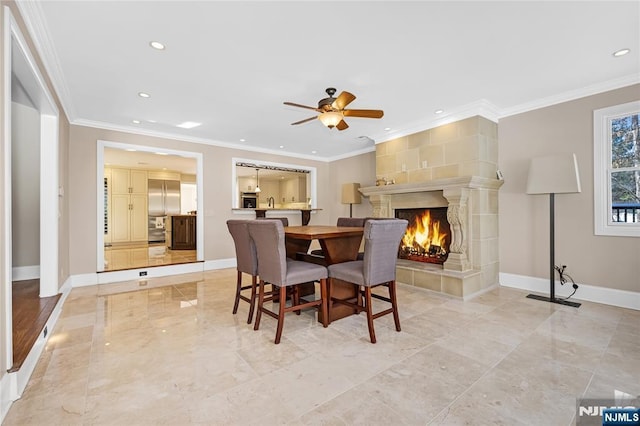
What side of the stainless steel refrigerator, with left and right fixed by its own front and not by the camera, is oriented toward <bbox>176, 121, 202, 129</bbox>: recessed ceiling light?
front

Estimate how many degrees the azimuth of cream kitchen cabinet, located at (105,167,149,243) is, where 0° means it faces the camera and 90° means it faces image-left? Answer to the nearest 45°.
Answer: approximately 0°

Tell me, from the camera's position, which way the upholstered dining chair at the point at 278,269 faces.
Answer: facing away from the viewer and to the right of the viewer

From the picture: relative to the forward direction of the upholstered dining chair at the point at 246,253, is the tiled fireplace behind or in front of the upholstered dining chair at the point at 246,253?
in front

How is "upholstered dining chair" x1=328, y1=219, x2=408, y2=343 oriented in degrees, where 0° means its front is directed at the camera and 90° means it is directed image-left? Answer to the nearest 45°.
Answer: approximately 135°

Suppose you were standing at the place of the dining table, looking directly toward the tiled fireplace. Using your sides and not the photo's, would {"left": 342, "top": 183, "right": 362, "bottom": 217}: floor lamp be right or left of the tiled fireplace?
left

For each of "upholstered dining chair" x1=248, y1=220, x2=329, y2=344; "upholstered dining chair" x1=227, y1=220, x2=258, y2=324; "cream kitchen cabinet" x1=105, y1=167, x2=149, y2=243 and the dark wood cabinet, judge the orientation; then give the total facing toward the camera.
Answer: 2

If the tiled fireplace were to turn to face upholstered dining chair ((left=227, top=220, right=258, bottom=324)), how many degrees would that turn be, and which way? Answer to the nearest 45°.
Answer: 0° — it already faces it

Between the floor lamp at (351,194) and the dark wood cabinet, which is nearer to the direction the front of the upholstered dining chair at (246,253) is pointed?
the floor lamp

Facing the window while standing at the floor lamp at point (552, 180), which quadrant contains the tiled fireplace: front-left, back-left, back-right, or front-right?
back-left

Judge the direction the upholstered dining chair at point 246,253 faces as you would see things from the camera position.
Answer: facing away from the viewer and to the right of the viewer
